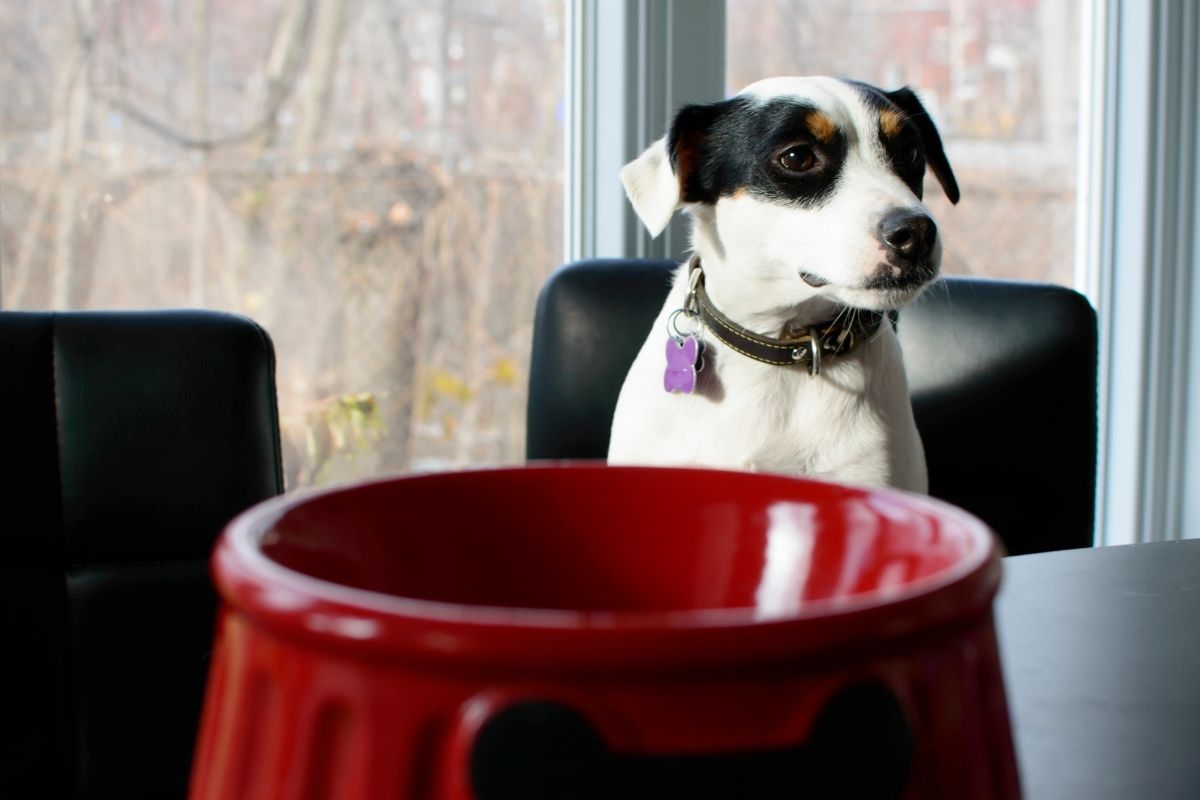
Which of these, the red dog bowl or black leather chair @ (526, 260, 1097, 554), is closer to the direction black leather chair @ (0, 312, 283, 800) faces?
the red dog bowl

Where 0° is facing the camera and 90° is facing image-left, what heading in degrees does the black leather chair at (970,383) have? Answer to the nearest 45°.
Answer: approximately 0°

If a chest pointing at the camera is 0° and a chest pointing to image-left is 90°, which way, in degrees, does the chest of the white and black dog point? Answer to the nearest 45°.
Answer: approximately 315°

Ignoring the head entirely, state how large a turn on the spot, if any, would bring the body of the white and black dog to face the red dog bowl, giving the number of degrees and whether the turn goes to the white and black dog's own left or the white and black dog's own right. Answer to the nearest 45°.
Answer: approximately 45° to the white and black dog's own right

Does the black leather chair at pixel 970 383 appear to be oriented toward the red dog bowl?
yes

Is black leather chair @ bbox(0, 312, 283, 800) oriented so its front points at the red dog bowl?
yes

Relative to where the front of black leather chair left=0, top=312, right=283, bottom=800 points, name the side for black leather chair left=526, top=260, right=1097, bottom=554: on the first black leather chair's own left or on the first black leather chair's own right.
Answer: on the first black leather chair's own left
